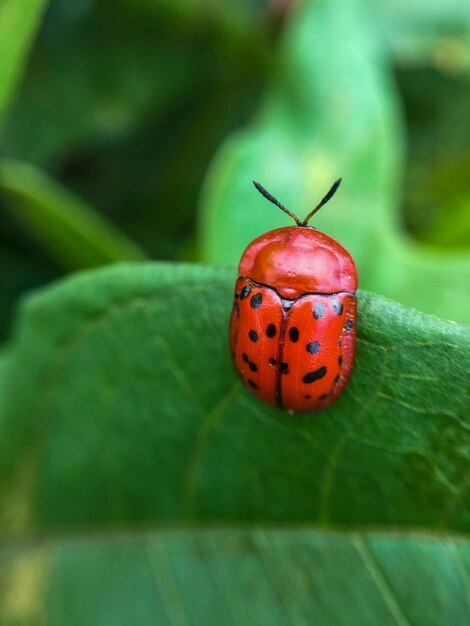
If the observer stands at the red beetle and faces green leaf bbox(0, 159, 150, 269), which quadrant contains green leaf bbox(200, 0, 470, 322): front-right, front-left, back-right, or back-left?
front-right

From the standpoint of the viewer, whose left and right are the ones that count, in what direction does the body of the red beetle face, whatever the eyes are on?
facing away from the viewer

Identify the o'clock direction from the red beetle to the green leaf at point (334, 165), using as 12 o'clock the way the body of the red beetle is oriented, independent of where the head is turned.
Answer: The green leaf is roughly at 12 o'clock from the red beetle.

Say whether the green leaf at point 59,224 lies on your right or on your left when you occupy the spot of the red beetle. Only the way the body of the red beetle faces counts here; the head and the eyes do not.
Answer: on your left

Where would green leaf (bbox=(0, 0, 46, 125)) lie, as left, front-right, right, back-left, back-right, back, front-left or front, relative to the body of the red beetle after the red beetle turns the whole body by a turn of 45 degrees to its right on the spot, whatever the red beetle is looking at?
back-left
